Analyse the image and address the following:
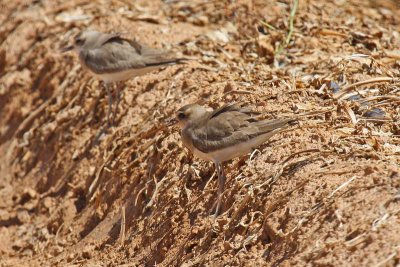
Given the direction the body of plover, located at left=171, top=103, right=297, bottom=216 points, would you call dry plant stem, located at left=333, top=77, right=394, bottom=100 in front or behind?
behind

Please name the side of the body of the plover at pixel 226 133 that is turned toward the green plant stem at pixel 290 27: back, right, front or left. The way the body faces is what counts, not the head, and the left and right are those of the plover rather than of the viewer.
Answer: right

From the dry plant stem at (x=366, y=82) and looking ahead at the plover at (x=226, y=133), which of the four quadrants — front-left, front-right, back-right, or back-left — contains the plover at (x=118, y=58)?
front-right

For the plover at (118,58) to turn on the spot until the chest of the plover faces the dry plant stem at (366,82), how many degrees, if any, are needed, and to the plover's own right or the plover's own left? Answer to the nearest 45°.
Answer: approximately 135° to the plover's own left

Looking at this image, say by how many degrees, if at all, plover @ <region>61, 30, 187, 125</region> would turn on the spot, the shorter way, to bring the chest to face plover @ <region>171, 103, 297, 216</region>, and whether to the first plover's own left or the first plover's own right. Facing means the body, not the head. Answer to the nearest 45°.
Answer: approximately 90° to the first plover's own left

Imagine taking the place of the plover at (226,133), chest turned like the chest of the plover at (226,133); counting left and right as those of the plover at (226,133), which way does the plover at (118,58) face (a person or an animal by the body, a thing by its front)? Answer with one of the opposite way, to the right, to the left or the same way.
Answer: the same way

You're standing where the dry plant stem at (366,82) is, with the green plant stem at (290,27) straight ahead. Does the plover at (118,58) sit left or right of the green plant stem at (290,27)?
left

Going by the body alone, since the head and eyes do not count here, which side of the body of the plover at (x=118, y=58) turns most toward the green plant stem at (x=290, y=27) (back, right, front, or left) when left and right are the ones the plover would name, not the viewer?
back

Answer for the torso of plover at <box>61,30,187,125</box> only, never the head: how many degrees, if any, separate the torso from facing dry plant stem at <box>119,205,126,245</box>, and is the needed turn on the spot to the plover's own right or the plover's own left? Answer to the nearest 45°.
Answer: approximately 90° to the plover's own left

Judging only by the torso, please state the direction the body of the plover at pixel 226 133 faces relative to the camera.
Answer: to the viewer's left

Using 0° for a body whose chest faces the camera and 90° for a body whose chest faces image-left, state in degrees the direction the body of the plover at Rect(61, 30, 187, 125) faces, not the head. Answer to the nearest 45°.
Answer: approximately 90°
